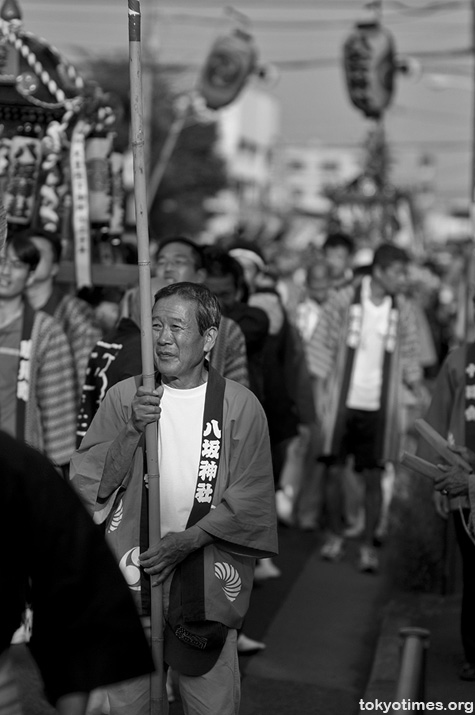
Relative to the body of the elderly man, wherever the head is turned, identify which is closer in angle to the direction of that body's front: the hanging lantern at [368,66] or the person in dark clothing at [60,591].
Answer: the person in dark clothing

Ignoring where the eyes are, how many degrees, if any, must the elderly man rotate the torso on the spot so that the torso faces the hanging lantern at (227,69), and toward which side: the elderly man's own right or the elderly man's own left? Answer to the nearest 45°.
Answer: approximately 135° to the elderly man's own right

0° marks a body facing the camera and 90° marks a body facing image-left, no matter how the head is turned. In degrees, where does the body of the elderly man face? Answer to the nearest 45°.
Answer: approximately 45°

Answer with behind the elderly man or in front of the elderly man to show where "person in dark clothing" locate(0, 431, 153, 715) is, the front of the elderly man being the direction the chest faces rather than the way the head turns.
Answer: in front
